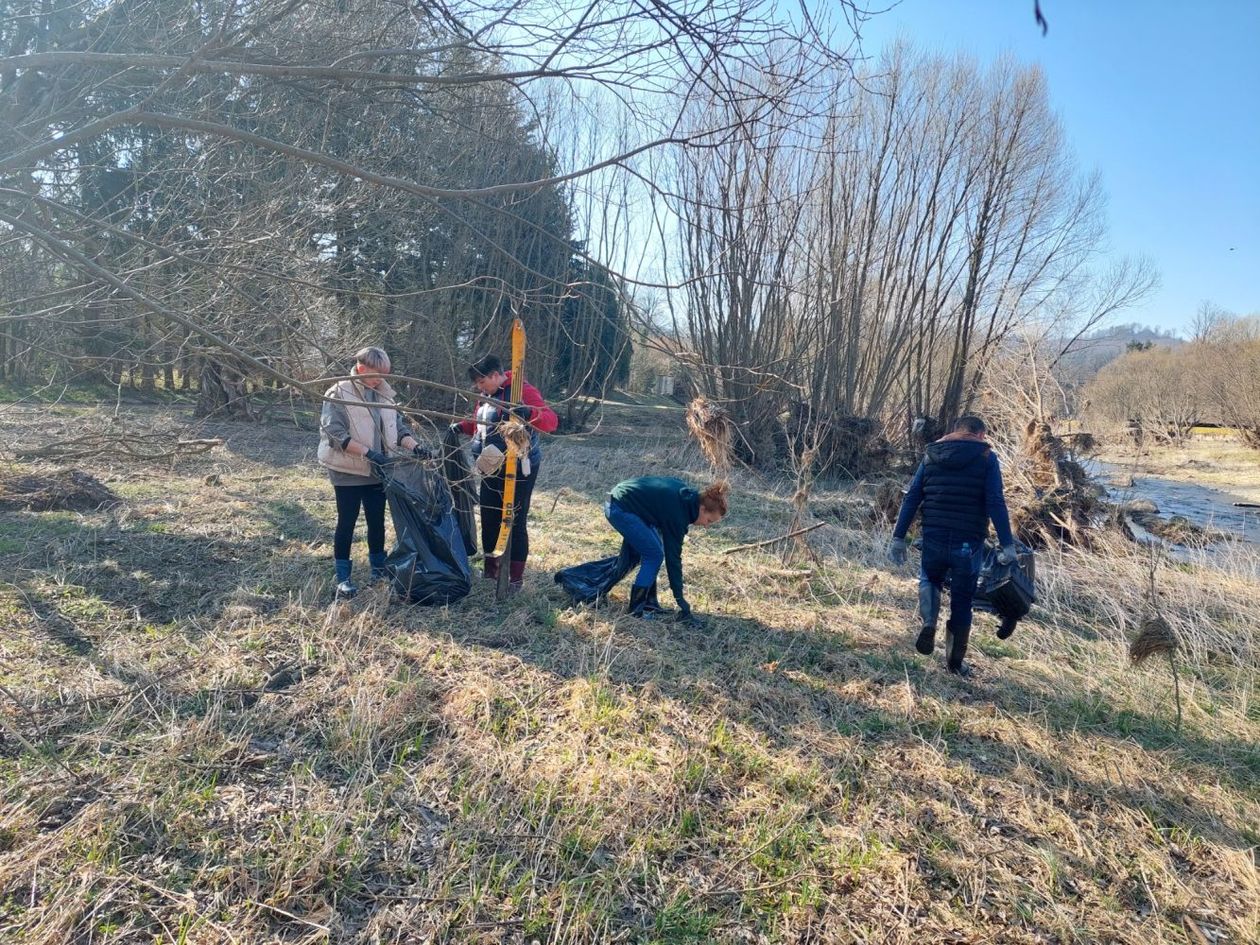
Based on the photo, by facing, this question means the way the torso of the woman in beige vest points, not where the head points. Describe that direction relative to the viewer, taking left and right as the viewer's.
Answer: facing the viewer and to the right of the viewer

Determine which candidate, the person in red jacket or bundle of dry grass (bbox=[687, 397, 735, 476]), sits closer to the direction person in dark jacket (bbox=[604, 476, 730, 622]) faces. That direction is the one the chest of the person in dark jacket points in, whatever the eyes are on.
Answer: the bundle of dry grass

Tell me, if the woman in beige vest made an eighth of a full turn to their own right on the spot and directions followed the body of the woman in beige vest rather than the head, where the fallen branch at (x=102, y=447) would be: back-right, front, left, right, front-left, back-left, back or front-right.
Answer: back-right

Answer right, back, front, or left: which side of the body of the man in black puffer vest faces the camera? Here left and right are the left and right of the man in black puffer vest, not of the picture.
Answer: back

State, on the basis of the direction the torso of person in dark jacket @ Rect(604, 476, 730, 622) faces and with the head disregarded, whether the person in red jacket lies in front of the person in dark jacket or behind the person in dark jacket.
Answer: behind

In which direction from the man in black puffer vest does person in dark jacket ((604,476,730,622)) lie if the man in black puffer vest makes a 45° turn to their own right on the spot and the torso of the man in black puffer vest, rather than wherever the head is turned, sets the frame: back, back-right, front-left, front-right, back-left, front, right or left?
back-left

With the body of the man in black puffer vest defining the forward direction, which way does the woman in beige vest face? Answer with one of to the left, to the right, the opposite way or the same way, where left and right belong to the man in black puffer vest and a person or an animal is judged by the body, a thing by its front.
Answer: to the right

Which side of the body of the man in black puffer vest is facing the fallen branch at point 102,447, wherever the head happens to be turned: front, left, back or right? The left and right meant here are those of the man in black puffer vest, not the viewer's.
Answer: left

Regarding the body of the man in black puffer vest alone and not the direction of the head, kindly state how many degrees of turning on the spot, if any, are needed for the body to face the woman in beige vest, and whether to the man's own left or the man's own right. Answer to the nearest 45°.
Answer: approximately 90° to the man's own left

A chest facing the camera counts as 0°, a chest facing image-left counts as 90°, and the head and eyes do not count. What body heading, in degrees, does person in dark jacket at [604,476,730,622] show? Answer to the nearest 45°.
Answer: approximately 270°

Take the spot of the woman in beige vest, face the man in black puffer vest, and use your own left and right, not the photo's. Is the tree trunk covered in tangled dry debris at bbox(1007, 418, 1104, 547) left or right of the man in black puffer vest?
left

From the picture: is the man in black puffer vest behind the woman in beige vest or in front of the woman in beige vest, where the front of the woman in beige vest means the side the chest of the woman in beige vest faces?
in front
